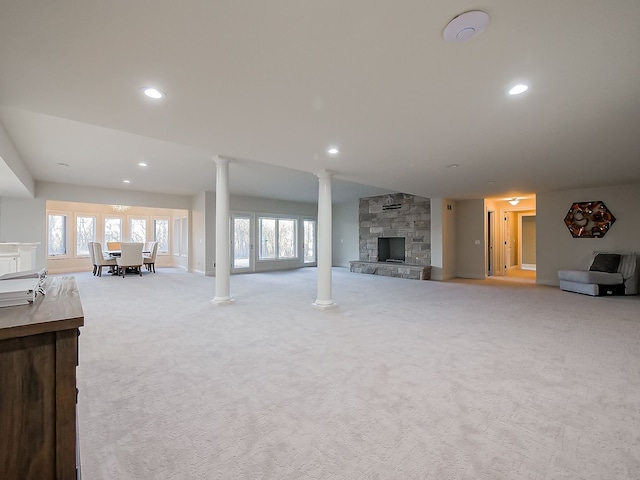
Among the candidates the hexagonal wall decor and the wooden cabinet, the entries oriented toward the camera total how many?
1

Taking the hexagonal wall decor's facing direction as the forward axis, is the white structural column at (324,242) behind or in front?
in front

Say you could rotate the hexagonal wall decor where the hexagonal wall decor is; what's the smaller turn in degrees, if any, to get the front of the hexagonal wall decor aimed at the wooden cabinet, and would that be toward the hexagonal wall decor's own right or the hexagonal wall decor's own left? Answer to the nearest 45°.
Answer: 0° — it already faces it

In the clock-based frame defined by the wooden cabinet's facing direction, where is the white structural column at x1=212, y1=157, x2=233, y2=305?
The white structural column is roughly at 10 o'clock from the wooden cabinet.

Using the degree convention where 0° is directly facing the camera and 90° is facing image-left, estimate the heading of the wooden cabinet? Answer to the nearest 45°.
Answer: approximately 270°

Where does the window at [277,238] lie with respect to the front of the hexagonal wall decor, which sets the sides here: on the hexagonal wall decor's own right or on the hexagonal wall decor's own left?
on the hexagonal wall decor's own right

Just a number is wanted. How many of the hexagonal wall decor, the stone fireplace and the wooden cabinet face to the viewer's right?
1

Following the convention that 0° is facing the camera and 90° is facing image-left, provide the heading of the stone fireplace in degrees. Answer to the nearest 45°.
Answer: approximately 45°

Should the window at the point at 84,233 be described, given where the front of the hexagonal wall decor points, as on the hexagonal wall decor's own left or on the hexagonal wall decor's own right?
on the hexagonal wall decor's own right

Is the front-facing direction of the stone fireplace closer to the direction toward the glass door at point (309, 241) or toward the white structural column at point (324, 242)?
the white structural column

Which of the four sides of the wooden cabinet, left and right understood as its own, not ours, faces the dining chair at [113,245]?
left

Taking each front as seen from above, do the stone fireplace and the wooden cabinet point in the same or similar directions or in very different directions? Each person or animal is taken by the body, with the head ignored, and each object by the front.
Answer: very different directions
